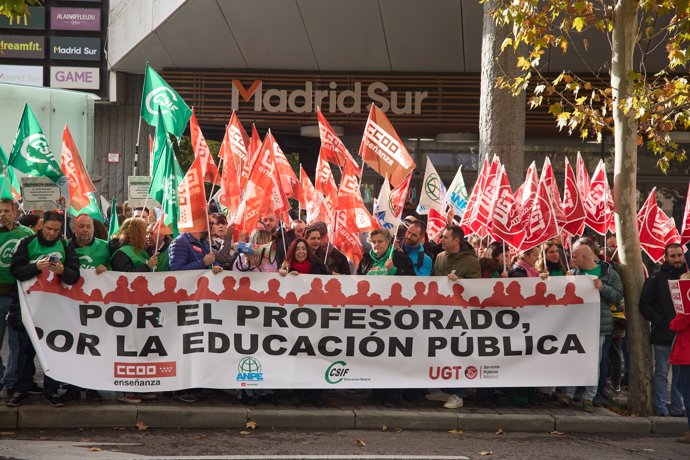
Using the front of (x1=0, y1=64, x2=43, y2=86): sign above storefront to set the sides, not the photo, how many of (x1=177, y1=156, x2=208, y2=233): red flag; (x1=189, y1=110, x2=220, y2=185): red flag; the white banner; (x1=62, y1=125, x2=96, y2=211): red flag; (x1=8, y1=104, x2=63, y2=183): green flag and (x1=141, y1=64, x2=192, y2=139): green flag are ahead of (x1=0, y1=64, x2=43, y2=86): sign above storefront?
6

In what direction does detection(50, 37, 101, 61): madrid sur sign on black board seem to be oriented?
toward the camera

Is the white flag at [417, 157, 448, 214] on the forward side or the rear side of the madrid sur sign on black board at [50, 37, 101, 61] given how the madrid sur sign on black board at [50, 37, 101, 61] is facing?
on the forward side

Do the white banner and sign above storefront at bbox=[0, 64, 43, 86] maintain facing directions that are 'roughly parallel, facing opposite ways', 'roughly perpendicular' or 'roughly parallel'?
roughly parallel

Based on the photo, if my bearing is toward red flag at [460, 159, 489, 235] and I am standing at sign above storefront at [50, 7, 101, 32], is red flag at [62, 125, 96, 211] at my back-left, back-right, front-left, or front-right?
front-right

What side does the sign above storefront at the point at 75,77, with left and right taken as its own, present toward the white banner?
front

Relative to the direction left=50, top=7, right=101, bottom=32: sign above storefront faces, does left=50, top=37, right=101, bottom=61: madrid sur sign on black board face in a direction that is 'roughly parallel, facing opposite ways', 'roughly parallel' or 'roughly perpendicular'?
roughly parallel

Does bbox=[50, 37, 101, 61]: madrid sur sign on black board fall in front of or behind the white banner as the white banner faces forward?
behind

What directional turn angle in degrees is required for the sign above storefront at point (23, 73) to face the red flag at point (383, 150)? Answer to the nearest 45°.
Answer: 0° — it already faces it

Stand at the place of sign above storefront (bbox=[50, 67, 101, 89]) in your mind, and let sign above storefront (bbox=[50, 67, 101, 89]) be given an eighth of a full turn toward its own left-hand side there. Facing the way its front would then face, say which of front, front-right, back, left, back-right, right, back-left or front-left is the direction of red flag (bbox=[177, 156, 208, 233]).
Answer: front-right

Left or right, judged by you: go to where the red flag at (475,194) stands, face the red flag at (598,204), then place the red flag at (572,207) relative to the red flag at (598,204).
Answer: right

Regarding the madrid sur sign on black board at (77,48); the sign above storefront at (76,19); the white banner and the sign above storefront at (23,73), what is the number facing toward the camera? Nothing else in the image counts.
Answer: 4

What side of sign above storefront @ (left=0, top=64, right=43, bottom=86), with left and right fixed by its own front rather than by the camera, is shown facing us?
front

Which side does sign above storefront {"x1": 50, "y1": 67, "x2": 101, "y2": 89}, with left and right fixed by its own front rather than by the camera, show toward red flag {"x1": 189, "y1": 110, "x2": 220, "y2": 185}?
front

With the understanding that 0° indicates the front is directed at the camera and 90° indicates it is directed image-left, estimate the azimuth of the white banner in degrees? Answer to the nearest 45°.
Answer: approximately 0°

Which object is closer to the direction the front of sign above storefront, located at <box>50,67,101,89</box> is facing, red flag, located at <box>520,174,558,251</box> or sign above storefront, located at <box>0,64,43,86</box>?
the red flag

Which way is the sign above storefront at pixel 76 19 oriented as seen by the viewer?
toward the camera
